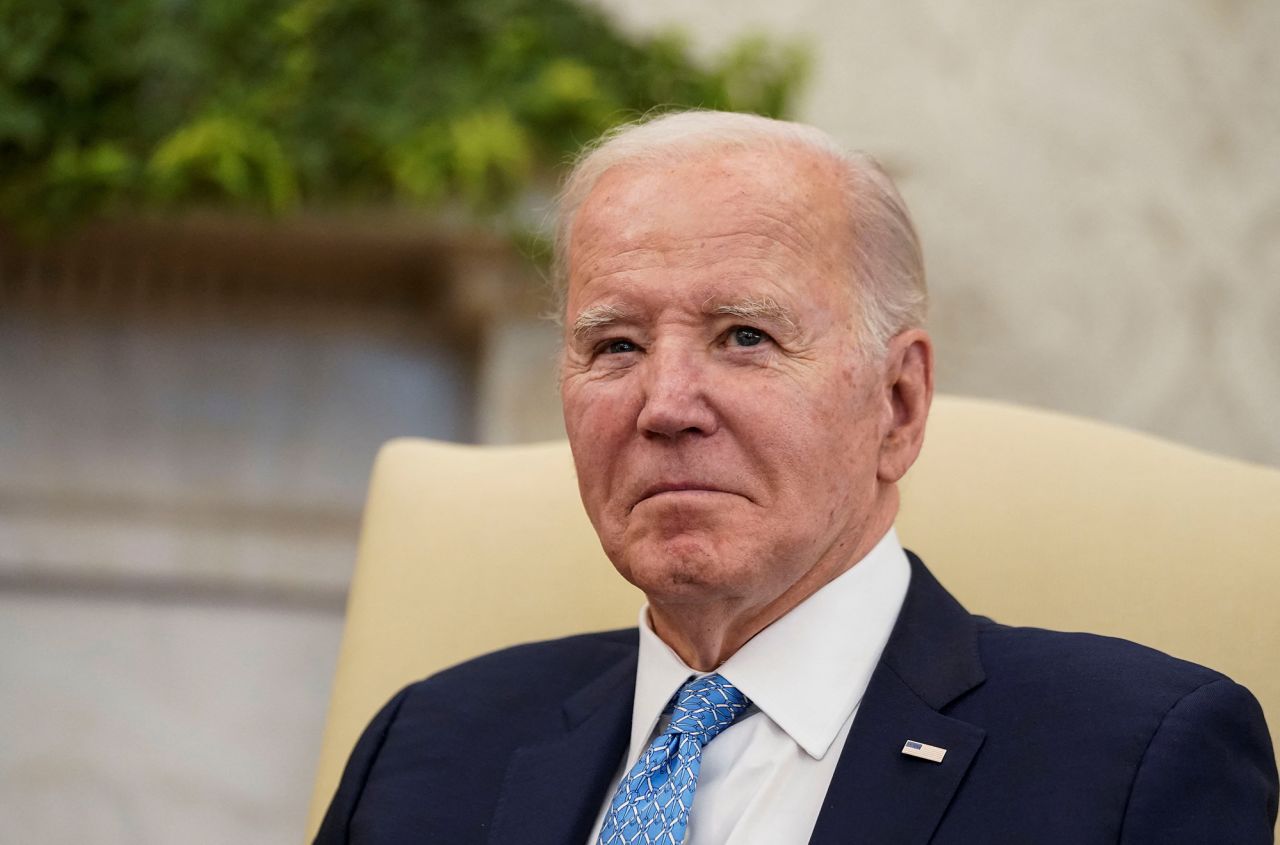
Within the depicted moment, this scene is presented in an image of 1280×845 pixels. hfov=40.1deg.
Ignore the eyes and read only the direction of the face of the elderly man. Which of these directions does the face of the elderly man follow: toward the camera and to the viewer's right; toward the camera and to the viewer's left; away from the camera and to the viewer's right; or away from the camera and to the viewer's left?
toward the camera and to the viewer's left

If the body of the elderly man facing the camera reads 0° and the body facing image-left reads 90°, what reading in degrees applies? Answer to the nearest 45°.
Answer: approximately 45°
